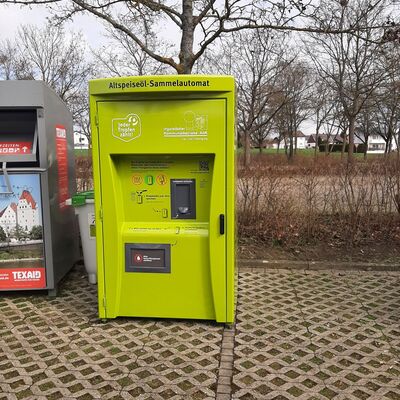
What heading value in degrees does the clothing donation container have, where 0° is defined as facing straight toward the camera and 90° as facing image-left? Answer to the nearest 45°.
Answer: approximately 0°

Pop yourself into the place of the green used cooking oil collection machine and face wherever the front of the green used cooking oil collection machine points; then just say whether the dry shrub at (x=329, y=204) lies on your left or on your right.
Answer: on your left

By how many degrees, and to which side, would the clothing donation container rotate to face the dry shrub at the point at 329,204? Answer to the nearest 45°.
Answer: approximately 90° to its left

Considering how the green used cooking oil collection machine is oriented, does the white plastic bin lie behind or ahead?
behind

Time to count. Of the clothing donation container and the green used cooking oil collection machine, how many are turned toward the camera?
2

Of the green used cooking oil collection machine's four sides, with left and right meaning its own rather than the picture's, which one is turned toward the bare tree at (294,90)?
back

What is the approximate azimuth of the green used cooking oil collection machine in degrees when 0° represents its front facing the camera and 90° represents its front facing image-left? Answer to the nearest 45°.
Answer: approximately 0°

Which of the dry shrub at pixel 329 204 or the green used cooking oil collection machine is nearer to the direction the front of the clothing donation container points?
the green used cooking oil collection machine
